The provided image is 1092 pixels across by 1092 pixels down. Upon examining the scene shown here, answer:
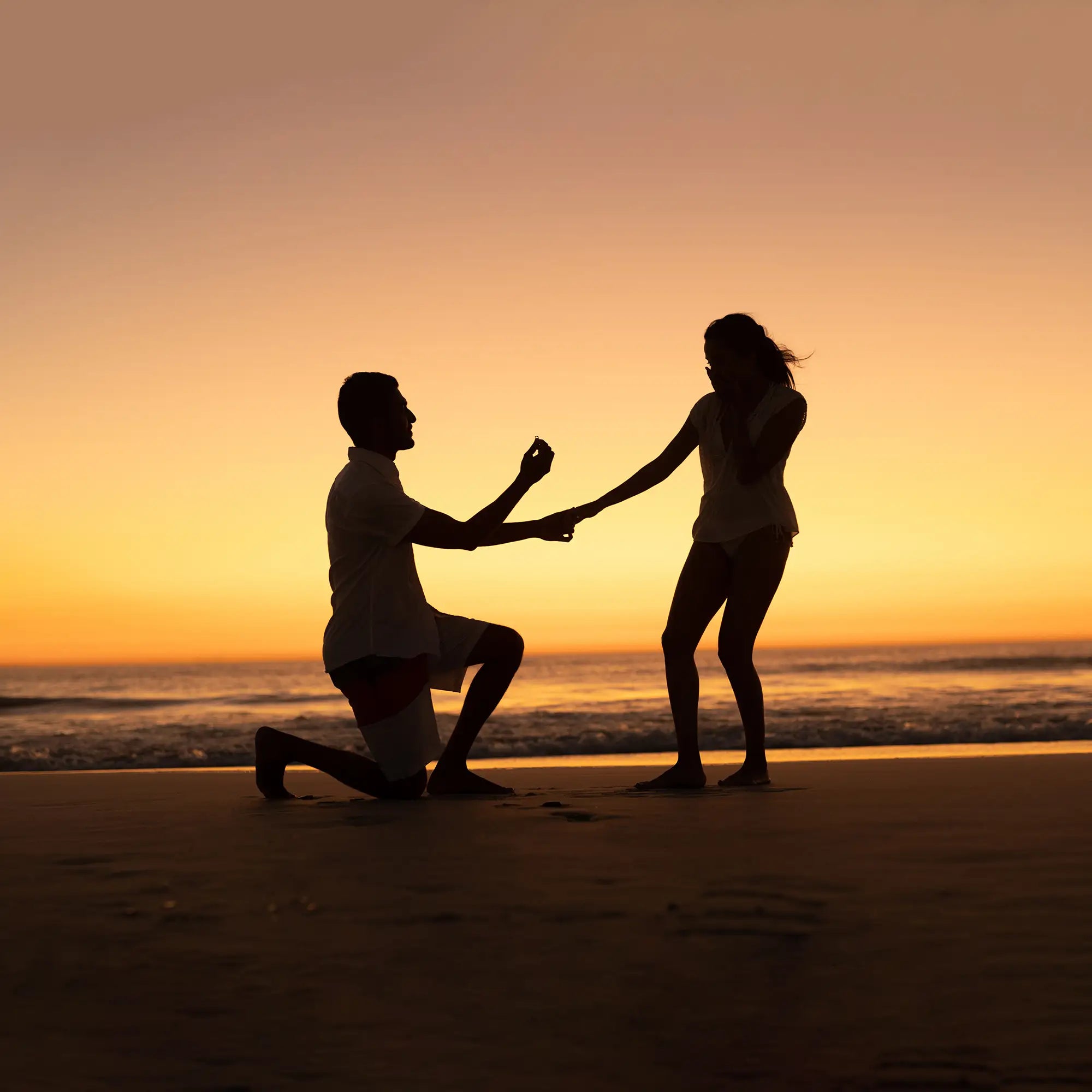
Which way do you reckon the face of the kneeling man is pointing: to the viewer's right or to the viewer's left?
to the viewer's right

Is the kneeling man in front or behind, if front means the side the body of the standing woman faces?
in front

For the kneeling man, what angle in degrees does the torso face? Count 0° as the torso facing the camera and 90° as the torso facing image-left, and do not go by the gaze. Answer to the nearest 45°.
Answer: approximately 270°

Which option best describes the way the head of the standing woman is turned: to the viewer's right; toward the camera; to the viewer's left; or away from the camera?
to the viewer's left

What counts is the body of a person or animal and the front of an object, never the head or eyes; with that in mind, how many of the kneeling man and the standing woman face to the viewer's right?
1

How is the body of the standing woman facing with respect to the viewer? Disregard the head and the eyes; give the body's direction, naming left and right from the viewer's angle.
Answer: facing the viewer and to the left of the viewer

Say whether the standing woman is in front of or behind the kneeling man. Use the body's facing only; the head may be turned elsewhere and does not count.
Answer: in front
